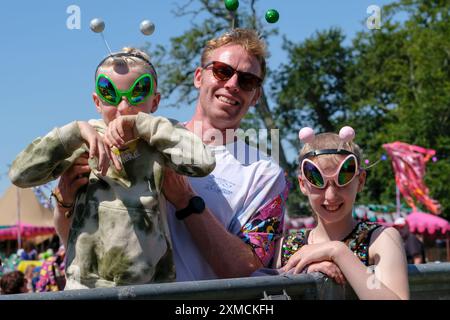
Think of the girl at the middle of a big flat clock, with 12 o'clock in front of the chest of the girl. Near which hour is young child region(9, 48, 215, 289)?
The young child is roughly at 2 o'clock from the girl.

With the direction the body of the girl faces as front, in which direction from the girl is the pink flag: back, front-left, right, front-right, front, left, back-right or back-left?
back

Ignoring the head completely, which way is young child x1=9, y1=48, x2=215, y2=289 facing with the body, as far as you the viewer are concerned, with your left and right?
facing the viewer

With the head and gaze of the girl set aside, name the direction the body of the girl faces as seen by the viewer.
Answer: toward the camera

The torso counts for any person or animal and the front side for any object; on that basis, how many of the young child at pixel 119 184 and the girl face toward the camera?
2

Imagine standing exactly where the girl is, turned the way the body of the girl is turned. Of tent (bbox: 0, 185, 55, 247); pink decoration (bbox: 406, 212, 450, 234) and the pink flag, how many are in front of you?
0

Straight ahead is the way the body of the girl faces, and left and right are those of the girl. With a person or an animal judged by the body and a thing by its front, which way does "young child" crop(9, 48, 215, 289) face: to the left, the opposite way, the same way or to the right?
the same way

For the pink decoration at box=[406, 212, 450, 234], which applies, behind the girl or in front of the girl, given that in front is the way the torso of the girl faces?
behind

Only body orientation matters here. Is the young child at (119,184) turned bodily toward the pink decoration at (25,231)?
no

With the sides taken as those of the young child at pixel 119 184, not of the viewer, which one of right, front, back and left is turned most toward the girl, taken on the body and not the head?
left

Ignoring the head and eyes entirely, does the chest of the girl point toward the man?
no

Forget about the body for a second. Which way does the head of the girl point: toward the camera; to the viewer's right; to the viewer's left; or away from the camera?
toward the camera

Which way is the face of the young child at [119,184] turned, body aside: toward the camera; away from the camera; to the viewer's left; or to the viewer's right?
toward the camera

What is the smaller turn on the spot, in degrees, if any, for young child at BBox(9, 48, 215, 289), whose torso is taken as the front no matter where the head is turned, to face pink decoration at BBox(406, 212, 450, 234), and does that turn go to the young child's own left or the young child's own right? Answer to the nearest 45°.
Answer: approximately 135° to the young child's own left

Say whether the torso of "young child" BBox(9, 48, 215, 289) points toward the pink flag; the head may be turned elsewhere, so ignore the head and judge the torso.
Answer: no

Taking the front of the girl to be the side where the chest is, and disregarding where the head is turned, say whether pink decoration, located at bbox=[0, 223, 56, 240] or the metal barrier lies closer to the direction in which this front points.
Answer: the metal barrier

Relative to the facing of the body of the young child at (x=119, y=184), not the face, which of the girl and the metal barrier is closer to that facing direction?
the metal barrier

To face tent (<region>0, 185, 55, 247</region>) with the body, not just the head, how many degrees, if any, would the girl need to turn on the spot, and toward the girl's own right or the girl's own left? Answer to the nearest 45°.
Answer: approximately 135° to the girl's own right
